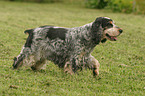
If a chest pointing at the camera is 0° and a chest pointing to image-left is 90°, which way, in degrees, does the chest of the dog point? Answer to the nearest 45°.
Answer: approximately 270°
